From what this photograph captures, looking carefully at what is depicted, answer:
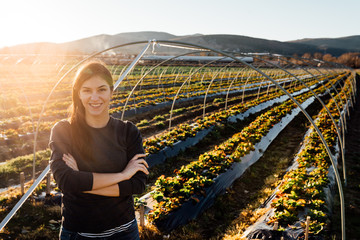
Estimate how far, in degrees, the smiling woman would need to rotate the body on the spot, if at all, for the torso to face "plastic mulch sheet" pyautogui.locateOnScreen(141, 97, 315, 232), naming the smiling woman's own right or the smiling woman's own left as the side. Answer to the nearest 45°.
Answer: approximately 135° to the smiling woman's own left

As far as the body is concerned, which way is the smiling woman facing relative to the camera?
toward the camera

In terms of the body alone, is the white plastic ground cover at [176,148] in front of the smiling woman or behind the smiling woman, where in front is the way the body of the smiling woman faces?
behind
